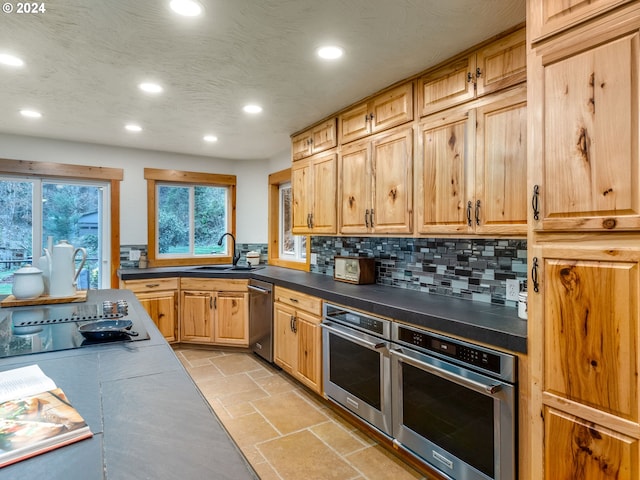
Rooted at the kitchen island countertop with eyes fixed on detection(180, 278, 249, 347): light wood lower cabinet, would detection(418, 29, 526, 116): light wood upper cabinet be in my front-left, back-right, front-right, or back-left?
front-right

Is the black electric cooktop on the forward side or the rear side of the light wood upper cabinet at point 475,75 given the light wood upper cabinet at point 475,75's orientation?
on the forward side

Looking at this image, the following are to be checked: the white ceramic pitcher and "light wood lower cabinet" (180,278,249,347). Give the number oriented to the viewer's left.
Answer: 1

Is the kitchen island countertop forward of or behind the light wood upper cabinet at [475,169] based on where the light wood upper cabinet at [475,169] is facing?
forward

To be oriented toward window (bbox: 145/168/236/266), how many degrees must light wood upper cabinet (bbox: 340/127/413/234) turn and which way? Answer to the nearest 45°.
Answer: approximately 90° to its right

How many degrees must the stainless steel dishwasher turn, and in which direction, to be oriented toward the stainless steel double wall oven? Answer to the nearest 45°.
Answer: approximately 90° to its left

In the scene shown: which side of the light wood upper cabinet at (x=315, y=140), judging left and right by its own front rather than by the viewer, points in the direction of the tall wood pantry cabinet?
left

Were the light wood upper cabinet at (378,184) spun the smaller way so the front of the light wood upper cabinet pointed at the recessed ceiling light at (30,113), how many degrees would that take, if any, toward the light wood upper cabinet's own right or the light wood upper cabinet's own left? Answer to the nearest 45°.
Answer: approximately 45° to the light wood upper cabinet's own right

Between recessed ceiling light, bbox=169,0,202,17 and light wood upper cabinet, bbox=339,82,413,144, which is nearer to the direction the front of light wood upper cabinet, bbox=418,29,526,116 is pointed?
the recessed ceiling light

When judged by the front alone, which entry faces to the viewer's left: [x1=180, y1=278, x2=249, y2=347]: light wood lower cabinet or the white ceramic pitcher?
the white ceramic pitcher

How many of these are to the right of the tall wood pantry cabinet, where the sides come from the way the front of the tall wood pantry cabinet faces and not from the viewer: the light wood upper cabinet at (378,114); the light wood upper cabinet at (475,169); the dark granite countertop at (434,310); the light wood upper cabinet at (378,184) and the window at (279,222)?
5

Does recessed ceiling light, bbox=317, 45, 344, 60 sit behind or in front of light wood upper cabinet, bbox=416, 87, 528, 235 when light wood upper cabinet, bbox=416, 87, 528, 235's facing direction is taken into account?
in front

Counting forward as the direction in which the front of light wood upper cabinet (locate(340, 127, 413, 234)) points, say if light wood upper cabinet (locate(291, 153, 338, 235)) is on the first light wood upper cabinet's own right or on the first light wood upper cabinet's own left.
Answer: on the first light wood upper cabinet's own right

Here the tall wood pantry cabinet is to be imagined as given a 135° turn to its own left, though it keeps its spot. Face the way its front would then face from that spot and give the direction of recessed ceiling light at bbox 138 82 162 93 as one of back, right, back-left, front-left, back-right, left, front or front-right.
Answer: back

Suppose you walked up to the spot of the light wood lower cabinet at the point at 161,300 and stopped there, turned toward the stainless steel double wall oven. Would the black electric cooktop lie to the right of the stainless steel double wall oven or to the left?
right

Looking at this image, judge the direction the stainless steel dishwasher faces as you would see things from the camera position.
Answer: facing the viewer and to the left of the viewer

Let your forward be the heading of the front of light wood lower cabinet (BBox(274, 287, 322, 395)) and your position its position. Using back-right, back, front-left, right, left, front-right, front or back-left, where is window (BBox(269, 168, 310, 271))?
back-right
